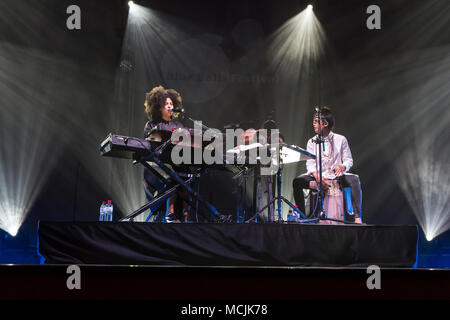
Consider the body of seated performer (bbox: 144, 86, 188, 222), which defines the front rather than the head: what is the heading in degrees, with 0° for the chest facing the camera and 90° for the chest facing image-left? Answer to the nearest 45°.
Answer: approximately 315°

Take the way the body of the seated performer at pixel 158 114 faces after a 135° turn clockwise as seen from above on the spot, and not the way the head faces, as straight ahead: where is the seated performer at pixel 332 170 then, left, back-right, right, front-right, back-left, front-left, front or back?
back

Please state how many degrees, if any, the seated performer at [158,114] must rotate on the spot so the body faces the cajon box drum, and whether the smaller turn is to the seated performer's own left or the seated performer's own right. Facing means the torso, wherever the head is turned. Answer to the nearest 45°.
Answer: approximately 45° to the seated performer's own left
